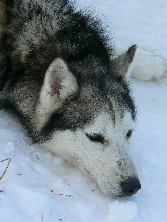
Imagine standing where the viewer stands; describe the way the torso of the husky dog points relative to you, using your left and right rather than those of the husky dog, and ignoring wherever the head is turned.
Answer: facing the viewer and to the right of the viewer
